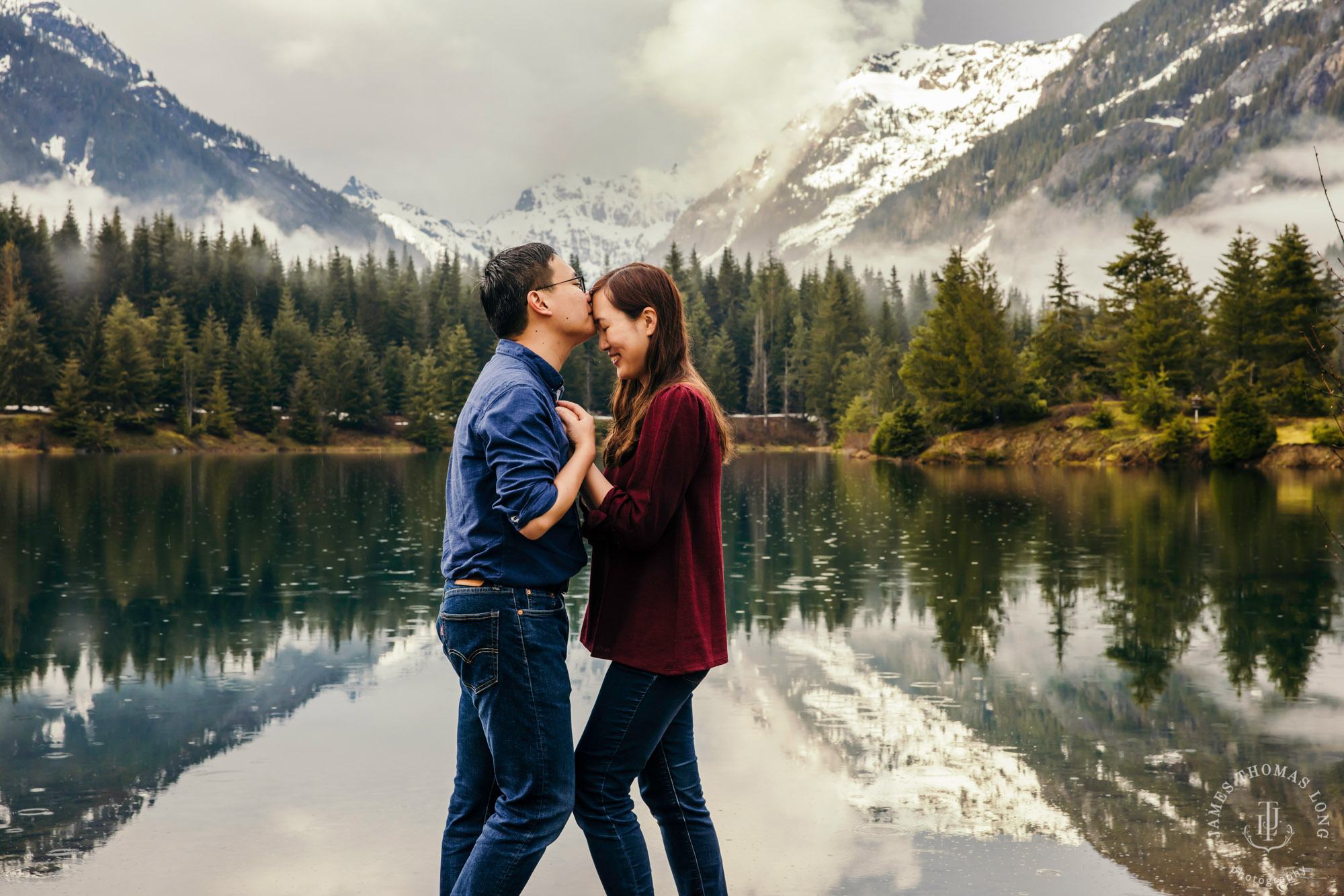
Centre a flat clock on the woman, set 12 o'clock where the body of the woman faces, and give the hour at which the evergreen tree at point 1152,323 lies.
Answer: The evergreen tree is roughly at 4 o'clock from the woman.

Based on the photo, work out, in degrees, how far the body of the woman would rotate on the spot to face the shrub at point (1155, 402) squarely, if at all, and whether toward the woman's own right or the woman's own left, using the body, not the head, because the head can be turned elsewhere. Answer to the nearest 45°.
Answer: approximately 135° to the woman's own right

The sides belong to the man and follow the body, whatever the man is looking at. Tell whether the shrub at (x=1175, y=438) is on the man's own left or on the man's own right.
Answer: on the man's own left

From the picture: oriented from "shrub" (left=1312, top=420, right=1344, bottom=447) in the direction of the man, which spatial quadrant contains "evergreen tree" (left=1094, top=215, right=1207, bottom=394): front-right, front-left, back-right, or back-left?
back-right

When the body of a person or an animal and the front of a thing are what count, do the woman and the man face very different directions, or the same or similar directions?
very different directions

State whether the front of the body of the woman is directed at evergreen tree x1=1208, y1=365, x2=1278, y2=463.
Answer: no

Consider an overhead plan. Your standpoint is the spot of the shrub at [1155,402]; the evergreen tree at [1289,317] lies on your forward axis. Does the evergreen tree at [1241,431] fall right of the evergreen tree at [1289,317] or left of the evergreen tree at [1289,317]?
right

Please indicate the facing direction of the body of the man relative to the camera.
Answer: to the viewer's right

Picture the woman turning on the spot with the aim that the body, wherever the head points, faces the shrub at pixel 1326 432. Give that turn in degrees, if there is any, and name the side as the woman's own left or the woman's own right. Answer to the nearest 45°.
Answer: approximately 135° to the woman's own right

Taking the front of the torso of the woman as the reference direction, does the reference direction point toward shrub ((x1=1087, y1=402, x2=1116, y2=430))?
no

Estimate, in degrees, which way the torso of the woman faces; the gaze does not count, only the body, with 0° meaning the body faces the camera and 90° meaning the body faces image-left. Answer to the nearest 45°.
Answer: approximately 90°

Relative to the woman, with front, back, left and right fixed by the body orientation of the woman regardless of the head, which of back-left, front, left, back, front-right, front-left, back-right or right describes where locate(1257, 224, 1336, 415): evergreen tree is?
back-right

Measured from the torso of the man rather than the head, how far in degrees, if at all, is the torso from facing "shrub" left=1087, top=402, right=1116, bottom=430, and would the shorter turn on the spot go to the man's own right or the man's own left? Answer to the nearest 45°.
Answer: approximately 45° to the man's own left

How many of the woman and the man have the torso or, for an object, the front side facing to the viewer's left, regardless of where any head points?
1

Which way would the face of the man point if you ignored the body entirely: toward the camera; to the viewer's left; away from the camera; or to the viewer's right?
to the viewer's right
